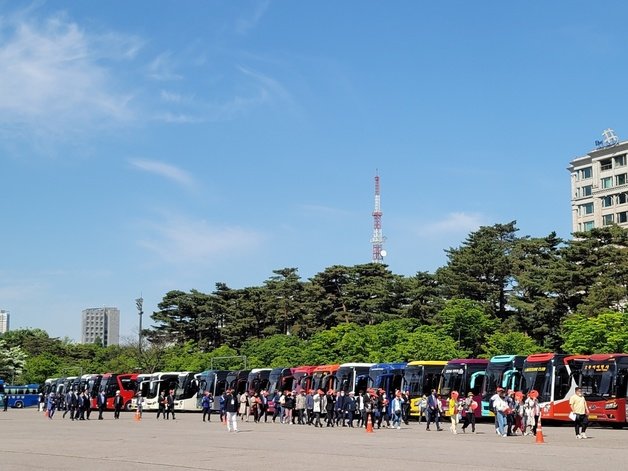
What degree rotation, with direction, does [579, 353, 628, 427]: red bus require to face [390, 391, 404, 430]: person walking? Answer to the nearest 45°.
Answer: approximately 45° to its right

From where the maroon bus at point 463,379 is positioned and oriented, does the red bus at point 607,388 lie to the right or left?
on its left

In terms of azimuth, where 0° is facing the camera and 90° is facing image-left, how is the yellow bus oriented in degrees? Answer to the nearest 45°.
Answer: approximately 45°

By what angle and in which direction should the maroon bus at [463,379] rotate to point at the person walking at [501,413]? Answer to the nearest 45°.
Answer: approximately 45° to its left

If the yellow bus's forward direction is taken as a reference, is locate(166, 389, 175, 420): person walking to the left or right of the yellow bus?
on its right

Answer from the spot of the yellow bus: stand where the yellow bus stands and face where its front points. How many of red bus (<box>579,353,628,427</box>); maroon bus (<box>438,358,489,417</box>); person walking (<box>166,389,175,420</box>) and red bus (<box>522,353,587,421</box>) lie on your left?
3

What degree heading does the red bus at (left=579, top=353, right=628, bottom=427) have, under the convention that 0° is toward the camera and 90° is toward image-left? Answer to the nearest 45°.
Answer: approximately 45°

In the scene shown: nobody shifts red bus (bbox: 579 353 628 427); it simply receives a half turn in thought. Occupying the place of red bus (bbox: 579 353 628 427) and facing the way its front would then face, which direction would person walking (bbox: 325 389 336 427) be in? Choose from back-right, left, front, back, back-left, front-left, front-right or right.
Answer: back-left

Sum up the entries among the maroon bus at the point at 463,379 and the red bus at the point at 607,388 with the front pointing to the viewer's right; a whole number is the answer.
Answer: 0

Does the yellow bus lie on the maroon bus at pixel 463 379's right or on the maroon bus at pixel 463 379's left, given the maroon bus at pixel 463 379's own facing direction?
on its right

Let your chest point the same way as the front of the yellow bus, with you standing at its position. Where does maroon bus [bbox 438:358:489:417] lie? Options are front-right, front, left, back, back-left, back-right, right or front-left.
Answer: left
